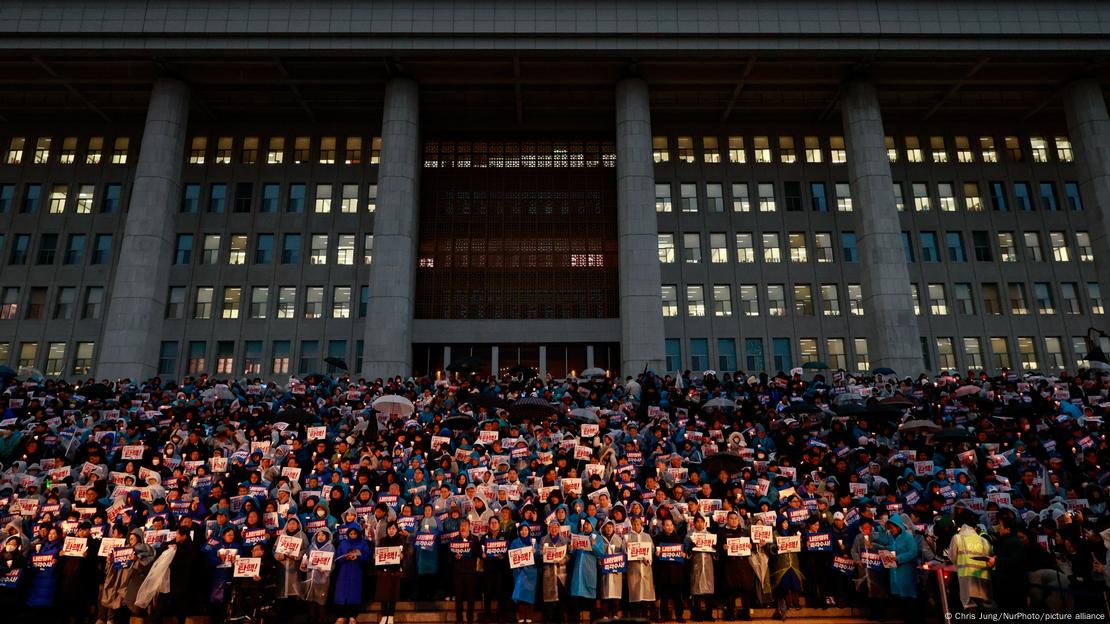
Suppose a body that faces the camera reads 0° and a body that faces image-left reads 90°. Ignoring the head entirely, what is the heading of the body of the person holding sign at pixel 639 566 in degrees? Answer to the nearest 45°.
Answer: approximately 0°

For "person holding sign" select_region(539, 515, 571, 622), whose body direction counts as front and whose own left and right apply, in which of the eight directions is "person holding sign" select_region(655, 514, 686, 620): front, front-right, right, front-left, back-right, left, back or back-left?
left

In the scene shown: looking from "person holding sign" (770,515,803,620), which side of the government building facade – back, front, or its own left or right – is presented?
front

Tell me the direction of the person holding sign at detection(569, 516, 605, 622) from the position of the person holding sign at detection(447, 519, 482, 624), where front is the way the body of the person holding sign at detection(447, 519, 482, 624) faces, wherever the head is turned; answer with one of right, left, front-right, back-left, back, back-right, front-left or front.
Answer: left

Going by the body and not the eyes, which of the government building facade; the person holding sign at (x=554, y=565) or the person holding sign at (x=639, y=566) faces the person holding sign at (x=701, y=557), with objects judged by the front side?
the government building facade

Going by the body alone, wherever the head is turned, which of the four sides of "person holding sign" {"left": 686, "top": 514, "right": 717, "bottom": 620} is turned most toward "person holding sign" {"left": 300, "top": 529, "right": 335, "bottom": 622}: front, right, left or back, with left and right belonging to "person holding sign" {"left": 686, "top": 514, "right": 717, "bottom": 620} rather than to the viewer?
right

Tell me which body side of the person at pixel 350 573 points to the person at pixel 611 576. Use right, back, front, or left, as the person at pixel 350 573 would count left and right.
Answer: left

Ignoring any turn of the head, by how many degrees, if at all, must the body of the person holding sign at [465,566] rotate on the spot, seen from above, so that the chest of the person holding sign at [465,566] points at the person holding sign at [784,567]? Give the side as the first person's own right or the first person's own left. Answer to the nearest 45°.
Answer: approximately 90° to the first person's own left

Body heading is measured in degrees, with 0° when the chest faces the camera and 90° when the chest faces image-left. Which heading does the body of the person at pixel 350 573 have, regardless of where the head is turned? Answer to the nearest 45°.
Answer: approximately 0°

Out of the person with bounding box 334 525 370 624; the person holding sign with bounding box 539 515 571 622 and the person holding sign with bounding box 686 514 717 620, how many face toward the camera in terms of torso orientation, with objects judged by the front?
3
